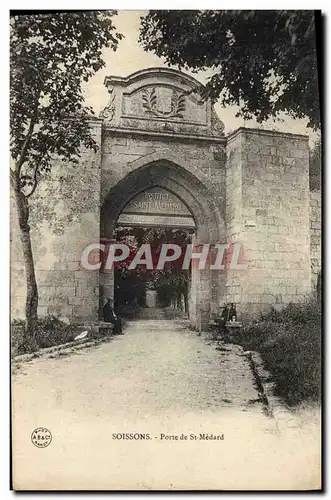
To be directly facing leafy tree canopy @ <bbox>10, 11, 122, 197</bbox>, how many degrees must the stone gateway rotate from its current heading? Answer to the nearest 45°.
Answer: approximately 90° to its right

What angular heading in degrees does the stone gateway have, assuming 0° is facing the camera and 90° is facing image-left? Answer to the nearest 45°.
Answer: approximately 0°
